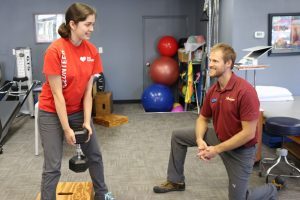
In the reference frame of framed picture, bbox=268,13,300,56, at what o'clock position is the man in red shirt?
The man in red shirt is roughly at 12 o'clock from the framed picture.

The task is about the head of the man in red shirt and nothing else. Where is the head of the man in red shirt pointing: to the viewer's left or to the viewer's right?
to the viewer's left

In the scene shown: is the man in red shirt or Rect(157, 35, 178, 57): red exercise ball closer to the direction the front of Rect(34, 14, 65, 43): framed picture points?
the man in red shirt

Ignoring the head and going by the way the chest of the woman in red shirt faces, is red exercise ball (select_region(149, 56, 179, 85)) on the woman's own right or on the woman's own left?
on the woman's own left

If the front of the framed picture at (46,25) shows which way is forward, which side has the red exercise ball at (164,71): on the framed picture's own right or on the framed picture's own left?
on the framed picture's own left

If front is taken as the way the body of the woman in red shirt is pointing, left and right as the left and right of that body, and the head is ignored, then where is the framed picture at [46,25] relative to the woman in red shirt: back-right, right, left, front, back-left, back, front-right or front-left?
back-left

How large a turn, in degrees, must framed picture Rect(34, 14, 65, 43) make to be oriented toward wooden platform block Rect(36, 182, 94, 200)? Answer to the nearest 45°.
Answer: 0° — it already faces it

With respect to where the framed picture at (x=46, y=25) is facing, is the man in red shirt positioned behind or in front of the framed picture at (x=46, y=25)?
in front

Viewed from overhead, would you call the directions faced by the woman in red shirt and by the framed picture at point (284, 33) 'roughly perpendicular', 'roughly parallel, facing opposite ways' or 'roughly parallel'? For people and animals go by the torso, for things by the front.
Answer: roughly perpendicular

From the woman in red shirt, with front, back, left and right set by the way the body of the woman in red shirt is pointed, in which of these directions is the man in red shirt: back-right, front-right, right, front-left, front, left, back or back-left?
front-left

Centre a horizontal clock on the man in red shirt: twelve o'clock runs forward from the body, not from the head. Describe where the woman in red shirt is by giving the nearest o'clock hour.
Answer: The woman in red shirt is roughly at 1 o'clock from the man in red shirt.

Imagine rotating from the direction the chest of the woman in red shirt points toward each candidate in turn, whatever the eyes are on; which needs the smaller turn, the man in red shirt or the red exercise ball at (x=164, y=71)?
the man in red shirt

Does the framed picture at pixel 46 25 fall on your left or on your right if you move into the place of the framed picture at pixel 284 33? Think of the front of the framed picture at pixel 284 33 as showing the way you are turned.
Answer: on your right

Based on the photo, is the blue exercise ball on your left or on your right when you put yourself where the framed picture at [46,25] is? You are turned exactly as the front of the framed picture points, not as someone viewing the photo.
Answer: on your left
